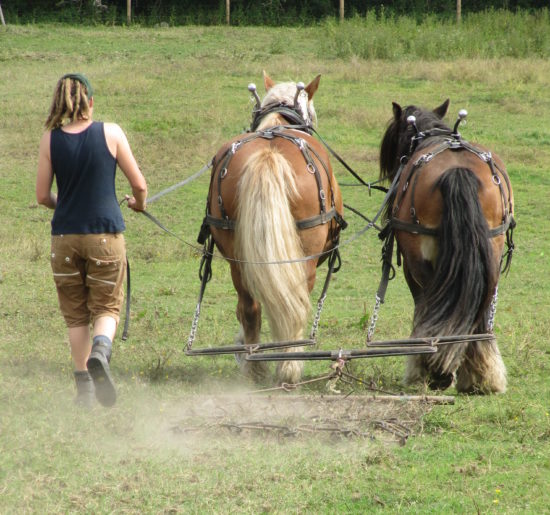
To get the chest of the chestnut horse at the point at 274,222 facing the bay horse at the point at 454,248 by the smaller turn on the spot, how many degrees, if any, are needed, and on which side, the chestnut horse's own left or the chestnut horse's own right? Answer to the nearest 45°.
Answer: approximately 90° to the chestnut horse's own right

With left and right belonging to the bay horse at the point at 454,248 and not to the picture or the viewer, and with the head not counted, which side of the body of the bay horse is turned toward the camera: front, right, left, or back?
back

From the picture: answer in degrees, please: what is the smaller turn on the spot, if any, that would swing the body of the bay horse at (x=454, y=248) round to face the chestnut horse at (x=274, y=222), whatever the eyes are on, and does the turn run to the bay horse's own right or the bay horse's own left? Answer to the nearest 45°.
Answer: approximately 90° to the bay horse's own left

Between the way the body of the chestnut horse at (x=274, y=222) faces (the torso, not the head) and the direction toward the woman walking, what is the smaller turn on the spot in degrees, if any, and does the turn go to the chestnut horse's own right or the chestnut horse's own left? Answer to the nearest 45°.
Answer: approximately 135° to the chestnut horse's own left

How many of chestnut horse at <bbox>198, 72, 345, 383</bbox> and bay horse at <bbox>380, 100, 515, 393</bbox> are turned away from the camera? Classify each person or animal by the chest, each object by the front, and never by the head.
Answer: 2

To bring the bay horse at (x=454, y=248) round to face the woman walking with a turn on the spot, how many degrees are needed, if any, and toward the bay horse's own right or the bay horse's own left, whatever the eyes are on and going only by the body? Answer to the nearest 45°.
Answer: approximately 135° to the bay horse's own left

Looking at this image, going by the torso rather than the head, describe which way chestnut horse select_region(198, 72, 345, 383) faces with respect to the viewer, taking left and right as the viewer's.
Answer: facing away from the viewer

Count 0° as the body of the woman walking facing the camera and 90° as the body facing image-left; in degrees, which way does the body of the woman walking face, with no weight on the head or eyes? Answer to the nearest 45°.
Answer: approximately 180°

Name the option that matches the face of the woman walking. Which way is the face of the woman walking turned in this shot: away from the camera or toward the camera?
away from the camera
